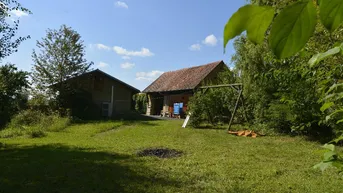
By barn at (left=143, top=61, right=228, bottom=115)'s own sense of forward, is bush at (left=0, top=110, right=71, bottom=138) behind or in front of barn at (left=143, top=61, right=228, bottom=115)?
in front

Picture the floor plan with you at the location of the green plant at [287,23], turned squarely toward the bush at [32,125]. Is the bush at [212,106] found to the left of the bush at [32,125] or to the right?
right

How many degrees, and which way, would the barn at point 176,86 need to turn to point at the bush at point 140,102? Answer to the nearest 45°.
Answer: approximately 90° to its right

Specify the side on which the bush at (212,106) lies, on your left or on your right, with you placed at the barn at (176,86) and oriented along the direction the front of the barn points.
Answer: on your left

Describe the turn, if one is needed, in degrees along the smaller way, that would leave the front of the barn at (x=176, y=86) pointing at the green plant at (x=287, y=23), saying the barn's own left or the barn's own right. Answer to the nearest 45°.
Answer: approximately 45° to the barn's own left
